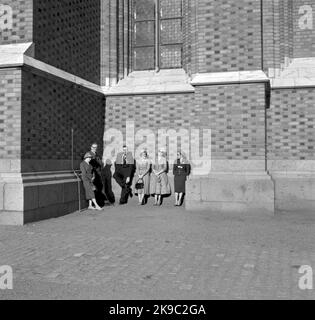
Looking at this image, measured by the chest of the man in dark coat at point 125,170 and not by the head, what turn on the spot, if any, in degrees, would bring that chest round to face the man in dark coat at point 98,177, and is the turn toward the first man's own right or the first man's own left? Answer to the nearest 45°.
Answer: approximately 90° to the first man's own right

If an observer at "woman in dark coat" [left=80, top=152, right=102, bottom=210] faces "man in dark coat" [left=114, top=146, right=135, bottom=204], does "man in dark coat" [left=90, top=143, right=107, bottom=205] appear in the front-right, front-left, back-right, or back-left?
front-left

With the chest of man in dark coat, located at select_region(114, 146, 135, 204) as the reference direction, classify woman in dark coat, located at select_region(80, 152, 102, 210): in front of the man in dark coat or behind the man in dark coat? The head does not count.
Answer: in front

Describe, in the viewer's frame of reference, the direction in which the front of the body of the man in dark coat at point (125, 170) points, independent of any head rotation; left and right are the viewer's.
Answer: facing the viewer

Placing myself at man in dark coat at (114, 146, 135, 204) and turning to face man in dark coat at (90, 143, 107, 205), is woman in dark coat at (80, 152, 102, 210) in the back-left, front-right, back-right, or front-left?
front-left

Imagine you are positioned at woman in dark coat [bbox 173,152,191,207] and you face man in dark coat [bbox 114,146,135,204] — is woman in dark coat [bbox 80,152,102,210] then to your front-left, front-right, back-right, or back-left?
front-left

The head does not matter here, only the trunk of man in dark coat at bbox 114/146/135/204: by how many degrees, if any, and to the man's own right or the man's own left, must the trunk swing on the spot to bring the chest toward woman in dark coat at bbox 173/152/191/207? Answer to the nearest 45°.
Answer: approximately 45° to the man's own left
